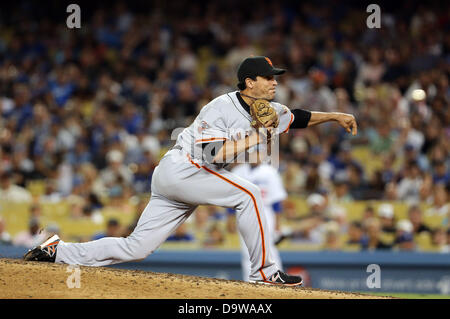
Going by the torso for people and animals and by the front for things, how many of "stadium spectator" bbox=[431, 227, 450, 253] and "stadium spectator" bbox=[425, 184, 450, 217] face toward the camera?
2

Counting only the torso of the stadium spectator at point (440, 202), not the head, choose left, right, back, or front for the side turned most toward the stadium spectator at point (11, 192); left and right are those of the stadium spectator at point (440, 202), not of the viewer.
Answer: right

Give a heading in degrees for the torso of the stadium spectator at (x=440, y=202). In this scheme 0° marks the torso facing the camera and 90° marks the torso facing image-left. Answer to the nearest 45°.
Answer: approximately 0°

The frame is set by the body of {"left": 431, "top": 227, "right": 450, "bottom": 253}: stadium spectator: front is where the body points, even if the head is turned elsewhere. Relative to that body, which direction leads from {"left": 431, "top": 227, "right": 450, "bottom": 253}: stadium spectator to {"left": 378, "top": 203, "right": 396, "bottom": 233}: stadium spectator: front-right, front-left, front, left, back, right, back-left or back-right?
right

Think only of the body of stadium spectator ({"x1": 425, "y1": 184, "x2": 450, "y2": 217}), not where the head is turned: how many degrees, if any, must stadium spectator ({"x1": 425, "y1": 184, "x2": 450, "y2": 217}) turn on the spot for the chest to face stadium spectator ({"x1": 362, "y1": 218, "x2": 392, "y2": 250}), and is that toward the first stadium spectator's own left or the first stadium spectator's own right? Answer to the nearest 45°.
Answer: approximately 45° to the first stadium spectator's own right

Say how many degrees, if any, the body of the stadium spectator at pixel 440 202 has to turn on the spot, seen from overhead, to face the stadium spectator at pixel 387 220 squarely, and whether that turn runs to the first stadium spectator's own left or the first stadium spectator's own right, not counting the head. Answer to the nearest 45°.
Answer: approximately 45° to the first stadium spectator's own right
